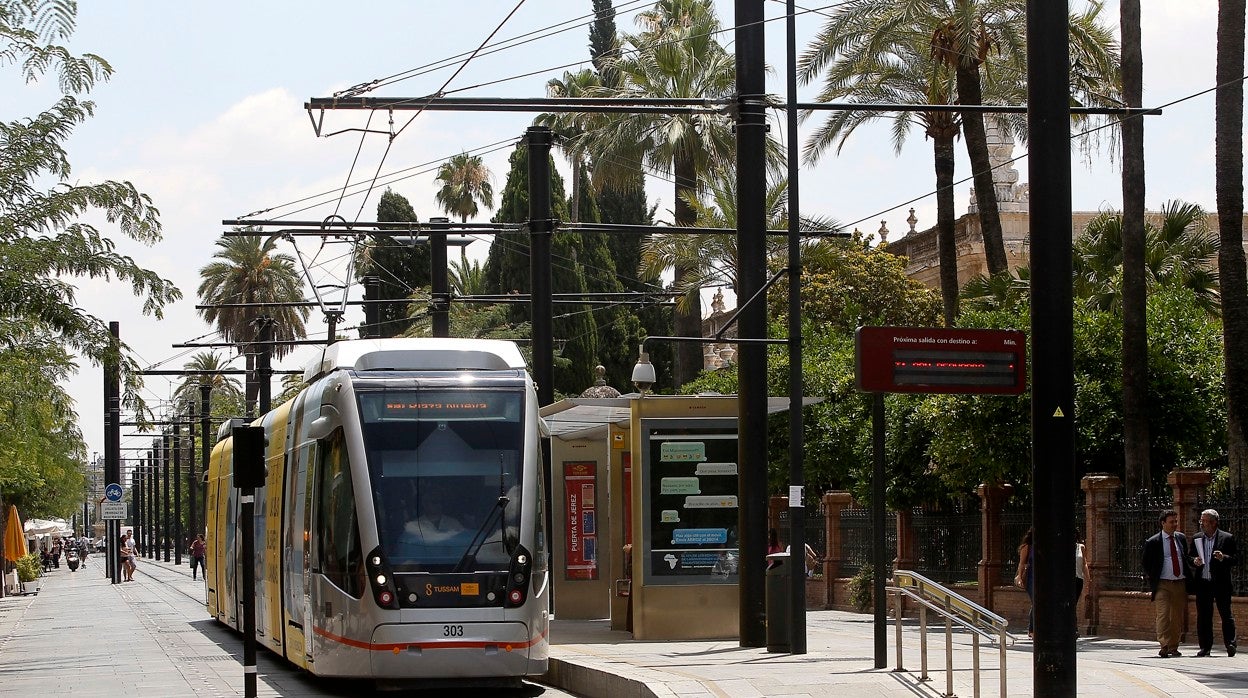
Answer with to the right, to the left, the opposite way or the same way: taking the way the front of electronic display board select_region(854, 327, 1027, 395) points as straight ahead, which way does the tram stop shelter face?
to the right

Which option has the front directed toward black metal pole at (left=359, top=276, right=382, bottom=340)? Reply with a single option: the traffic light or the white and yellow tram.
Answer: the traffic light

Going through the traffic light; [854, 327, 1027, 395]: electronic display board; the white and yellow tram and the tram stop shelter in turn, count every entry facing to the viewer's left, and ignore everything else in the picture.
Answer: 1

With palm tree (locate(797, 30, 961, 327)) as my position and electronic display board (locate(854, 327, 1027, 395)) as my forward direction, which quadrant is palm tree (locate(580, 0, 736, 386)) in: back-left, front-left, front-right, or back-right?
back-right

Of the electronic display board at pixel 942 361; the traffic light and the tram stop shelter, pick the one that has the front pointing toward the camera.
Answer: the electronic display board

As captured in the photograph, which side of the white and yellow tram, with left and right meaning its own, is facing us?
front

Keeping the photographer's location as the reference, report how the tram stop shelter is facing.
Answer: facing to the left of the viewer

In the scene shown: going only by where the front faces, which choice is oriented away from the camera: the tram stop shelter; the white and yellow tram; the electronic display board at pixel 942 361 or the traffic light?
the traffic light

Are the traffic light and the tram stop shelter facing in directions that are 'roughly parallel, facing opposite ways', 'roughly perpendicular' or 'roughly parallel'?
roughly perpendicular

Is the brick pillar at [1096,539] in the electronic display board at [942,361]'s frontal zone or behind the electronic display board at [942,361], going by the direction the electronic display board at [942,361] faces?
behind

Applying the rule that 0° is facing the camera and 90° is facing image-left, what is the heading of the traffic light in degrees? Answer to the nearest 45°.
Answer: approximately 180°

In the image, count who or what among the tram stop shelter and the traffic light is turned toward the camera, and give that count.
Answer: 0
